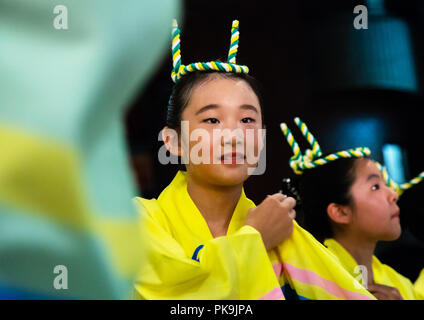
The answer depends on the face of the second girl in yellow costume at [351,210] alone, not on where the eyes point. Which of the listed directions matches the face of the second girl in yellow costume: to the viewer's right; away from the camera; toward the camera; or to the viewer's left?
to the viewer's right

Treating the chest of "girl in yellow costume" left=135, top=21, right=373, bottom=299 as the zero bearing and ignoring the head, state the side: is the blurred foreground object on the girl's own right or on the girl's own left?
on the girl's own right

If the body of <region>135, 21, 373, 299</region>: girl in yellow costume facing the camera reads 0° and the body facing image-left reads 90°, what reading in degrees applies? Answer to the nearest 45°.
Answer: approximately 315°

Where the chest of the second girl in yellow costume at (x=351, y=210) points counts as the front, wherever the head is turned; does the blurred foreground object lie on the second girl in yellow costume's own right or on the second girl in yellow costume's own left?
on the second girl in yellow costume's own right

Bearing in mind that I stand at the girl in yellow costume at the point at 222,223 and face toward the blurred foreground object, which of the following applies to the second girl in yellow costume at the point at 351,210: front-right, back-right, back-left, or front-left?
back-left

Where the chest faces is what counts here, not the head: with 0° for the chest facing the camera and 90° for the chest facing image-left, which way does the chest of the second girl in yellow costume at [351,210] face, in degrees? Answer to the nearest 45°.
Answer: approximately 270°
